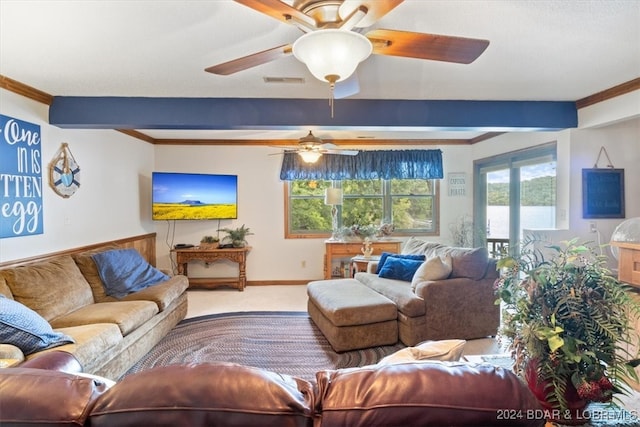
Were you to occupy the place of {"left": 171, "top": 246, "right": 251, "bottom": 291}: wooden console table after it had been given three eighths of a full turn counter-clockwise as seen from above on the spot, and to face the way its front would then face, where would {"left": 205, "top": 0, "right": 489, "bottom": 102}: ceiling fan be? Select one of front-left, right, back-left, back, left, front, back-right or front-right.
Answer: back-right

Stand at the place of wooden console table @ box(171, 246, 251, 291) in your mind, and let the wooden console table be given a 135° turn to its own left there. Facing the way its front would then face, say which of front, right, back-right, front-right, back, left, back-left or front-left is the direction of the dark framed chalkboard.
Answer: right

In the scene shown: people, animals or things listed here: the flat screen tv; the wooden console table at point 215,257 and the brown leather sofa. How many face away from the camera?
1

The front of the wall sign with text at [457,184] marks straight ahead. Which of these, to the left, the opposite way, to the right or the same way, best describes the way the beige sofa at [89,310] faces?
to the left

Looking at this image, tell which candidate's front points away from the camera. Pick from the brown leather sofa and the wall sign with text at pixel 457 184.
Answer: the brown leather sofa

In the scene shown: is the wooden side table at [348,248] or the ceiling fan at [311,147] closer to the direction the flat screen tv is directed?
the ceiling fan

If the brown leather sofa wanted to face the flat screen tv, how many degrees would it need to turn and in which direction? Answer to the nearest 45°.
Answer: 0° — it already faces it

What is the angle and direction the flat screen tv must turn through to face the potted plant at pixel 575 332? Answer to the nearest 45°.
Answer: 0° — it already faces it

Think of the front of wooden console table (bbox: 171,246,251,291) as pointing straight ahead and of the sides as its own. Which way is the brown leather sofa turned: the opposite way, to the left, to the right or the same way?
the opposite way

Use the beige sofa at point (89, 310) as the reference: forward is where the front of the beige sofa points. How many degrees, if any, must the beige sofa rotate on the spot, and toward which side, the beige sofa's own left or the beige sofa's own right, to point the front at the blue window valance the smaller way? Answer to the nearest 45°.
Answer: approximately 45° to the beige sofa's own left

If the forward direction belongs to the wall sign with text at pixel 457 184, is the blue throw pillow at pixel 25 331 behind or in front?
in front

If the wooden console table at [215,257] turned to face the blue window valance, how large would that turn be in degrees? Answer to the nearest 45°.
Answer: approximately 90° to its left

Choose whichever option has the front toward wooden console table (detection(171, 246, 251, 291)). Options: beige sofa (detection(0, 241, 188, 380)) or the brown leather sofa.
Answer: the brown leather sofa

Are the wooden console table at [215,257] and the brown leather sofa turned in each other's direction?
yes

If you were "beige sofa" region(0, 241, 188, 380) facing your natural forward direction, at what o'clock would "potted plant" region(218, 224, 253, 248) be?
The potted plant is roughly at 9 o'clock from the beige sofa.

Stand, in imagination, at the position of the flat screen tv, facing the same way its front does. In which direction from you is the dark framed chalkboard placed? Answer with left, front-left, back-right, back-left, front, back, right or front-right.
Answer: front-left

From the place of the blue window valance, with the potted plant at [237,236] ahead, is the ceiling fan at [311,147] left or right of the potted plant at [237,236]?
left

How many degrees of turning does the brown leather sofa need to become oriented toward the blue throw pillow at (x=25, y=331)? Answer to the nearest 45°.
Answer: approximately 45° to its left

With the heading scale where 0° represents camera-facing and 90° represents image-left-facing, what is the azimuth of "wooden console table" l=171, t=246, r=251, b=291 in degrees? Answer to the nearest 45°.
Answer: approximately 0°
